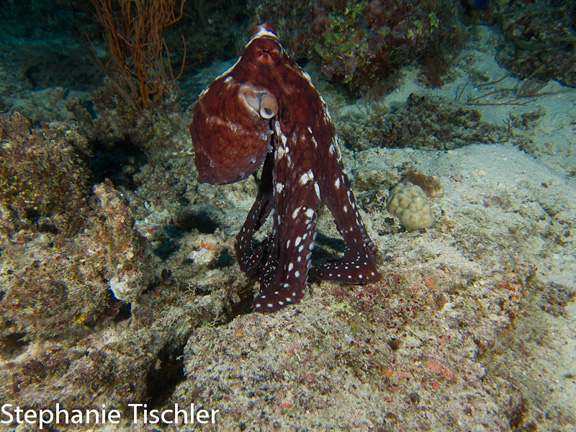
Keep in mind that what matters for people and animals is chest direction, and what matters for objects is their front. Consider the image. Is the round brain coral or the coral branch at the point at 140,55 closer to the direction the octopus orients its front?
the round brain coral
